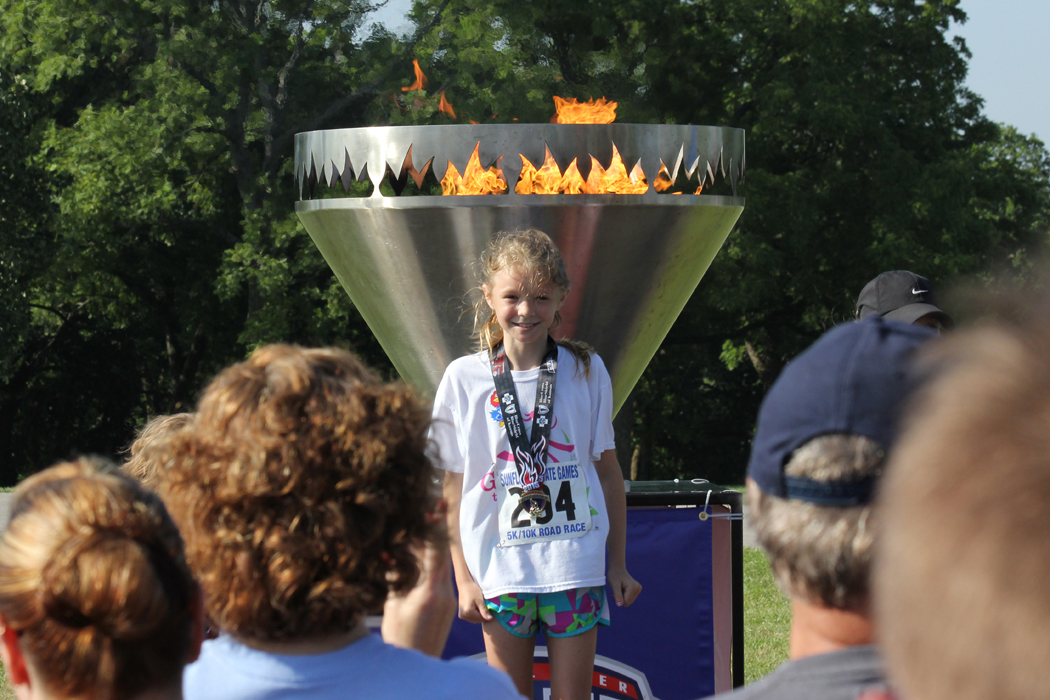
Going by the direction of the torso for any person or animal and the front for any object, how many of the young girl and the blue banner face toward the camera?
2

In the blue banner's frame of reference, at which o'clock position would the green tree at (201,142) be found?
The green tree is roughly at 5 o'clock from the blue banner.

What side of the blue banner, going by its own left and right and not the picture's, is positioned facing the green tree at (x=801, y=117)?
back

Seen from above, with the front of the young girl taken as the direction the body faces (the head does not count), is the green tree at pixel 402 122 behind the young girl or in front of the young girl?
behind

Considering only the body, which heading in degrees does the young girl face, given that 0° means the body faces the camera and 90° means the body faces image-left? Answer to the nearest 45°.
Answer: approximately 0°

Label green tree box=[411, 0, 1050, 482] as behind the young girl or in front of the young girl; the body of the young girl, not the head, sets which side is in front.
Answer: behind

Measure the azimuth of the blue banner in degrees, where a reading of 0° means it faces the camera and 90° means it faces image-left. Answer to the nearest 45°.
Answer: approximately 0°
